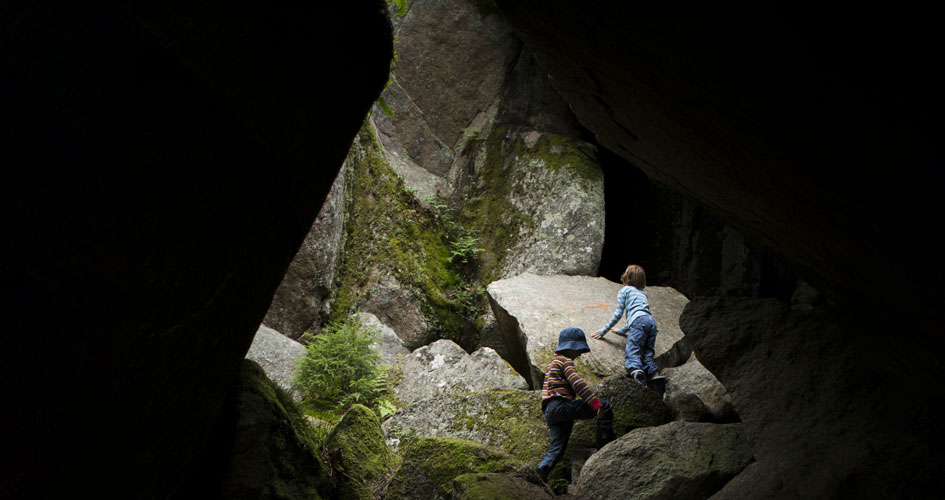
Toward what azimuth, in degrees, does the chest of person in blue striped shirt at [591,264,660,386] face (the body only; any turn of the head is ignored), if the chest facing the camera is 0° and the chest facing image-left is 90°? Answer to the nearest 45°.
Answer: approximately 135°

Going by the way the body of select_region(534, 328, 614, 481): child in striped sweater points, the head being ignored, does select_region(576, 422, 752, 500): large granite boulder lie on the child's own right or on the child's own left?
on the child's own right

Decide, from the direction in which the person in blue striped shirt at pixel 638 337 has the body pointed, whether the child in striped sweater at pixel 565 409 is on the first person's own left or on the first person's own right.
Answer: on the first person's own left

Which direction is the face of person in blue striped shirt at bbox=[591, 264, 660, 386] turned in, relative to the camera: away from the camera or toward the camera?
away from the camera

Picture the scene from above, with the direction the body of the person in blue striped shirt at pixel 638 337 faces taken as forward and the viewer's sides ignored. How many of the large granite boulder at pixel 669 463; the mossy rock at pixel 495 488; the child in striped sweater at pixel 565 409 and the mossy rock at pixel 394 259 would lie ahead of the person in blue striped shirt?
1

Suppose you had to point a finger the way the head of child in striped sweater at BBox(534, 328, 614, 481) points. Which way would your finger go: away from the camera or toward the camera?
away from the camera

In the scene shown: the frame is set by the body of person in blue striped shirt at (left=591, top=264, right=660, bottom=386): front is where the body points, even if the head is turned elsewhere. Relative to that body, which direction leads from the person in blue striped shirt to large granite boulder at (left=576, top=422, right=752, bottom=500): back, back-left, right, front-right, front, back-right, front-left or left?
back-left

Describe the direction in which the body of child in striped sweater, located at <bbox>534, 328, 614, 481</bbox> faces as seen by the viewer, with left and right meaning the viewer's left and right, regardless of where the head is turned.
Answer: facing to the right of the viewer
